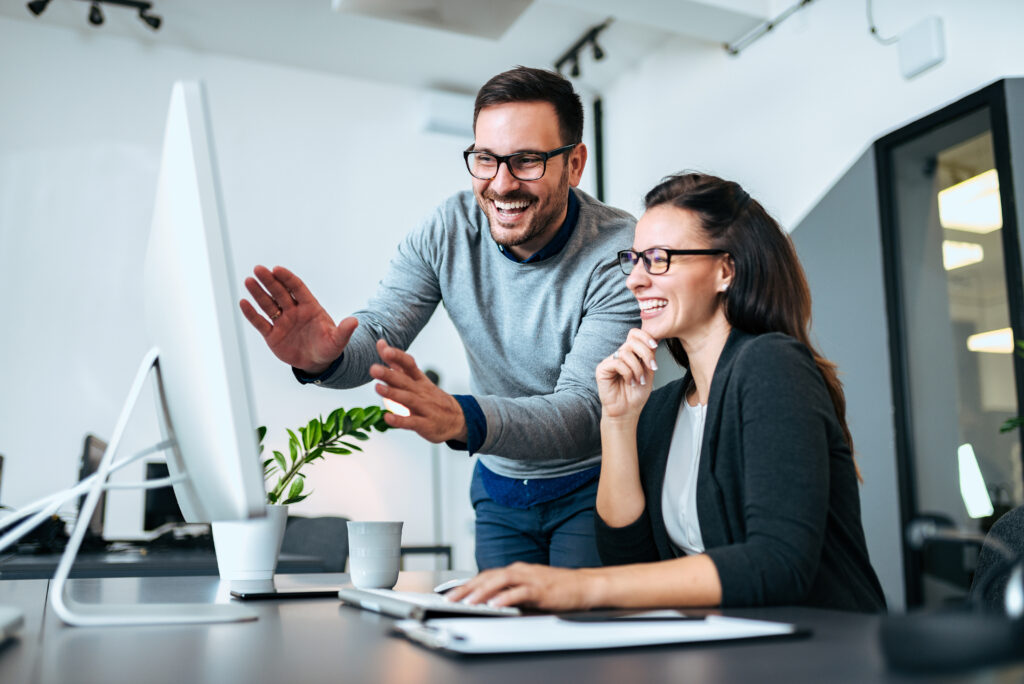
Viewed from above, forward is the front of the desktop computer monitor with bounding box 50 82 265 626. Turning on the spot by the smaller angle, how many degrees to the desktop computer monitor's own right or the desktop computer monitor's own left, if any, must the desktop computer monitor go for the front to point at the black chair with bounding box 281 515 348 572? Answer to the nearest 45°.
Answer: approximately 90° to the desktop computer monitor's own left

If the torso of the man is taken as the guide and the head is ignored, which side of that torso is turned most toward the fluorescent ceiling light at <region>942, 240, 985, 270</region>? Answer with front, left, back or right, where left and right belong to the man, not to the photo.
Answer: back

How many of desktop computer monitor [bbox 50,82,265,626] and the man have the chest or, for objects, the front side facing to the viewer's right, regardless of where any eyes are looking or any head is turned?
1

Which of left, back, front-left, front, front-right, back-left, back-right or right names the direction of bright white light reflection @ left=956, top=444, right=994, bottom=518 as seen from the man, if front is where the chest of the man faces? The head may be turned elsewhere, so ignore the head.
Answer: back

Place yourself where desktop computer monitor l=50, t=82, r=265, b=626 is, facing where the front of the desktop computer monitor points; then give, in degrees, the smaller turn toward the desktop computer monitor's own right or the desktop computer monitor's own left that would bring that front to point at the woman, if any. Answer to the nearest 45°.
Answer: approximately 45° to the desktop computer monitor's own left

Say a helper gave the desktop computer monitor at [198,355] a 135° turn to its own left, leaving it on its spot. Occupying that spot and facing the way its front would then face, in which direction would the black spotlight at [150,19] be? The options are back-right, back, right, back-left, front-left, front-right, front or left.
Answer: front-right

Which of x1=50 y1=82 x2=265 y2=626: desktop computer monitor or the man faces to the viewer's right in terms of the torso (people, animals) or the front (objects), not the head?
the desktop computer monitor

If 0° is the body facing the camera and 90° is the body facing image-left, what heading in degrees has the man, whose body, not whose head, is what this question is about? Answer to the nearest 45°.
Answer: approximately 45°

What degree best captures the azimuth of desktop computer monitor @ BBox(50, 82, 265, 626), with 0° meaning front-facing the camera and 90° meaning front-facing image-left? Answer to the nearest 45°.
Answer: approximately 270°
